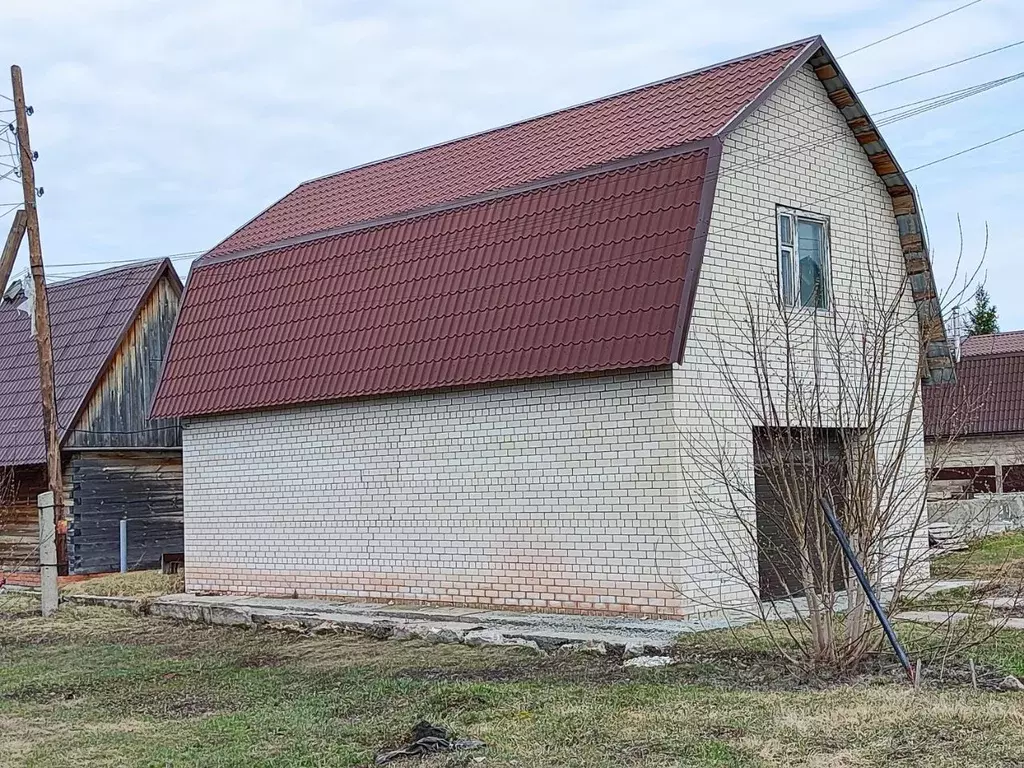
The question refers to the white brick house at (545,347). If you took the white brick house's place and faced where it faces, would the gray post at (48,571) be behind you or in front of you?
behind

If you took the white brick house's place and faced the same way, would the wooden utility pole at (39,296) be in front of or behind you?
behind

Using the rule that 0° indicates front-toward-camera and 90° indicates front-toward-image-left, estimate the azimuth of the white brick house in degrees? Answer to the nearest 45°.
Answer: approximately 315°

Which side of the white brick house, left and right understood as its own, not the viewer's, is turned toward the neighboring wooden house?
back
